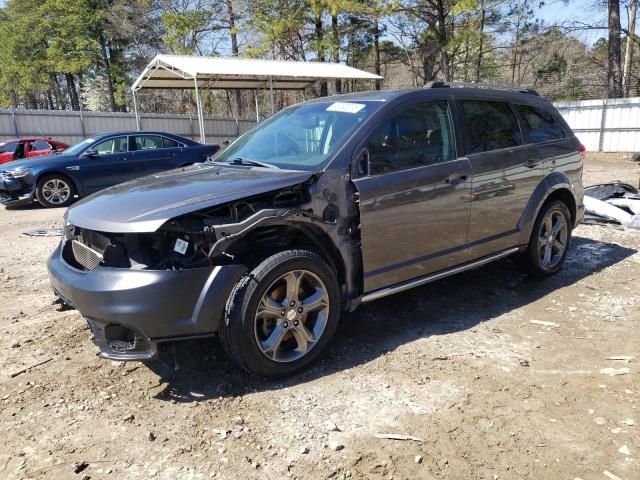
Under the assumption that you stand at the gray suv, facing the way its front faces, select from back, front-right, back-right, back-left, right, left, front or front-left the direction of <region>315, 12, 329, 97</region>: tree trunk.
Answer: back-right

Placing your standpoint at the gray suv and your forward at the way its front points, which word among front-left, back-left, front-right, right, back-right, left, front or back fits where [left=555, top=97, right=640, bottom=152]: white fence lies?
back

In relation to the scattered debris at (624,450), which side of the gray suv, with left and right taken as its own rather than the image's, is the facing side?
left

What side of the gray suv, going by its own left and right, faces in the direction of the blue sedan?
right

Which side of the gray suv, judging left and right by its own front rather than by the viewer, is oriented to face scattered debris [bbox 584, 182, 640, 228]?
back

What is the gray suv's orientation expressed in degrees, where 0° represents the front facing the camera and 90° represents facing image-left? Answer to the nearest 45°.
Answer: approximately 45°

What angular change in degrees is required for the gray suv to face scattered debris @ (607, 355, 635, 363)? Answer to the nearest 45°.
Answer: approximately 135° to its left

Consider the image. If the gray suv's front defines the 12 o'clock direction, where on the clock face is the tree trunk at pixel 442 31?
The tree trunk is roughly at 5 o'clock from the gray suv.

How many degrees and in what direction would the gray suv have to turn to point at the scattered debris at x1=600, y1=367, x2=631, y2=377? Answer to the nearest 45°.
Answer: approximately 135° to its left

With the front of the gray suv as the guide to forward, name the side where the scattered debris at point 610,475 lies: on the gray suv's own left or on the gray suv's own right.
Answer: on the gray suv's own left
